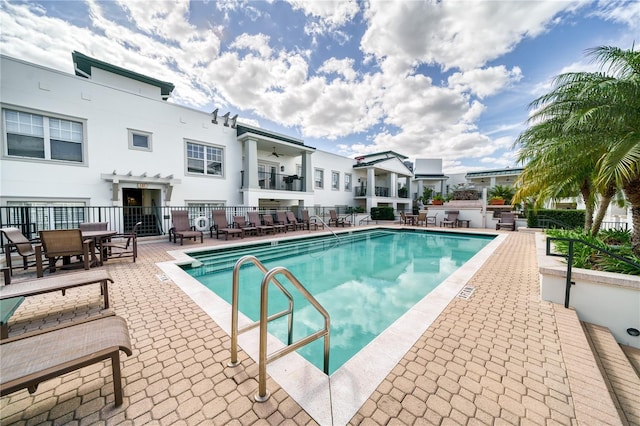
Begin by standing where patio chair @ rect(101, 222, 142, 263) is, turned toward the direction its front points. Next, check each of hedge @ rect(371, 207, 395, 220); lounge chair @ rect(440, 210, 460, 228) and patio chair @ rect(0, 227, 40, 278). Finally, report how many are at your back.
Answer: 2

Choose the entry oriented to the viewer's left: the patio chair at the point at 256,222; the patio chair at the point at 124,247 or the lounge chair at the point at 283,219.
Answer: the patio chair at the point at 124,247

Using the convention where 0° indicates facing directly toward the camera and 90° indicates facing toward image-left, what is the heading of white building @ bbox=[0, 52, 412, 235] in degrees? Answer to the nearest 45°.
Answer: approximately 315°

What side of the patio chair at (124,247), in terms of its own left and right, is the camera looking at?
left

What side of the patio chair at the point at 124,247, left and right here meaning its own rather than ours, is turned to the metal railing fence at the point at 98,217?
right

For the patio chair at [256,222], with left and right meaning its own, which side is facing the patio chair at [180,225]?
right

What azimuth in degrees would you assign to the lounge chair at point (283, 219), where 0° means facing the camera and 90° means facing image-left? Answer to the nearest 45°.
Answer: approximately 315°

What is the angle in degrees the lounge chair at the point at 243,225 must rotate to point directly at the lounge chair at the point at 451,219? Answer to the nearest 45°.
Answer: approximately 45° to its left

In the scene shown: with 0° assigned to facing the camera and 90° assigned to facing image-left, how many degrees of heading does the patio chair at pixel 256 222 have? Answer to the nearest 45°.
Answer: approximately 315°

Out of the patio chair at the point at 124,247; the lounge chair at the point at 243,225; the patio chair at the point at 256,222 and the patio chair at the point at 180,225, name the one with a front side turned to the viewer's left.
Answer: the patio chair at the point at 124,247

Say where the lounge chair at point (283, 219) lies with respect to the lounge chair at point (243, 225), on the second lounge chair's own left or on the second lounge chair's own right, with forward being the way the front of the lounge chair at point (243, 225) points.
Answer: on the second lounge chair's own left

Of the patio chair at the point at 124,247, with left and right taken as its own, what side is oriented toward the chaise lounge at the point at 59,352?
left

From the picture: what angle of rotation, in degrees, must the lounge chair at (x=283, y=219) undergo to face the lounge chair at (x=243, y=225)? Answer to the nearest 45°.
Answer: approximately 90° to its right
